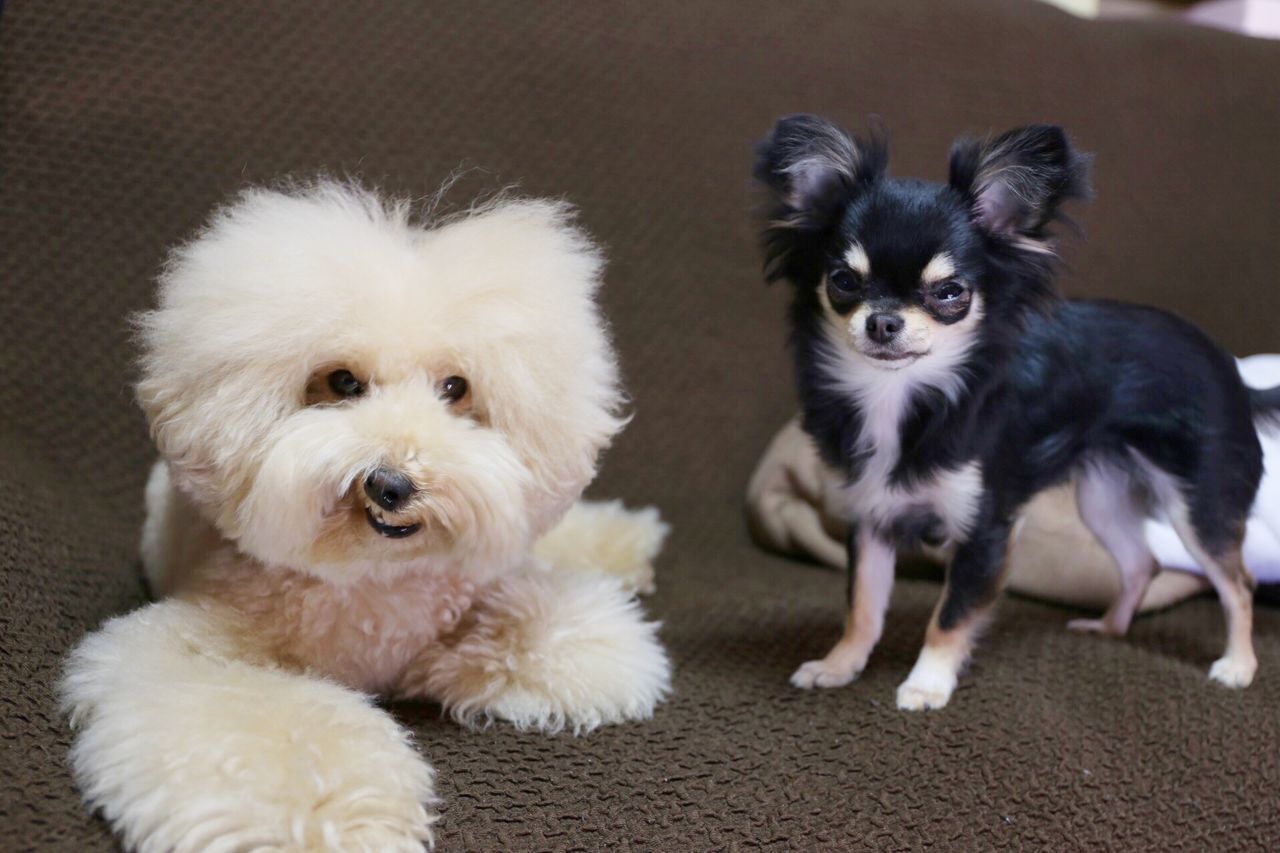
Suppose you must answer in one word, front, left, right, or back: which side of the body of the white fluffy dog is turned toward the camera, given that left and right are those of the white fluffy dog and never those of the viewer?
front

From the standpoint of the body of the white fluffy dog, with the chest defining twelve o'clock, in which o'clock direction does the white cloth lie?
The white cloth is roughly at 9 o'clock from the white fluffy dog.
